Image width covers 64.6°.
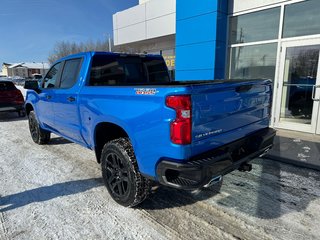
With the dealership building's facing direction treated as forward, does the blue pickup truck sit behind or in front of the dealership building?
in front

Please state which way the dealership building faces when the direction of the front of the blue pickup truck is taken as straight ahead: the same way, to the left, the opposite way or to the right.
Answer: to the left

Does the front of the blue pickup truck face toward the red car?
yes

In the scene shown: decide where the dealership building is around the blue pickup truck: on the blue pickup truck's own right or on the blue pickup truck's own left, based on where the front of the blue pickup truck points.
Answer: on the blue pickup truck's own right

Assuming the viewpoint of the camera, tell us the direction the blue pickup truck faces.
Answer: facing away from the viewer and to the left of the viewer

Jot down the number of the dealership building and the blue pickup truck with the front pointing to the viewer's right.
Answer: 0

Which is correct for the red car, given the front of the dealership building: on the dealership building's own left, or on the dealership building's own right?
on the dealership building's own right

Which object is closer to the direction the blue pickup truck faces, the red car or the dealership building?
the red car

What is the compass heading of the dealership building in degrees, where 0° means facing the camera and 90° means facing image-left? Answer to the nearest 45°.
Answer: approximately 45°
